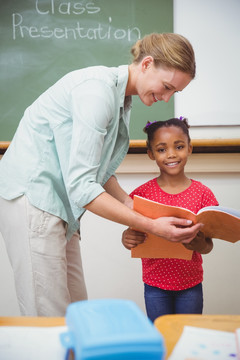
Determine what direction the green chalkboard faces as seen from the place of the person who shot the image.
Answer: facing the viewer

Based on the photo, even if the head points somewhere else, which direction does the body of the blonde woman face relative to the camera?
to the viewer's right

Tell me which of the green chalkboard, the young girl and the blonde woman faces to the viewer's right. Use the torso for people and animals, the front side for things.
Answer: the blonde woman

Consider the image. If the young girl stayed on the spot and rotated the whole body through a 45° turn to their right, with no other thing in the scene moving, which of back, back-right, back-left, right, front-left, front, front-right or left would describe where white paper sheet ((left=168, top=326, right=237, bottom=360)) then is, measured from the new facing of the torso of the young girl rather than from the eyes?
front-left

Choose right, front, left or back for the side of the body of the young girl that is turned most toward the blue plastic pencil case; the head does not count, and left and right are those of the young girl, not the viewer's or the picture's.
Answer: front

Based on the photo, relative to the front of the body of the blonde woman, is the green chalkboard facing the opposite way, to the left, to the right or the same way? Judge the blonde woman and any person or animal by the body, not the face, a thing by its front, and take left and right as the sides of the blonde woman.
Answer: to the right

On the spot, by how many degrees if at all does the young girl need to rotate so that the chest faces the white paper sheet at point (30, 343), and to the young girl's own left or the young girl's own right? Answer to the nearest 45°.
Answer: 0° — they already face it

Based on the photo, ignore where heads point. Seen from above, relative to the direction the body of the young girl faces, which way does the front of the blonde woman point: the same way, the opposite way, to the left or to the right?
to the left

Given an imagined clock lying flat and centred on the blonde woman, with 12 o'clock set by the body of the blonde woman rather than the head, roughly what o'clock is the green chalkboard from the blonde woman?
The green chalkboard is roughly at 9 o'clock from the blonde woman.

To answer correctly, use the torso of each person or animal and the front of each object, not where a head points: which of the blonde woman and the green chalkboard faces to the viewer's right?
the blonde woman

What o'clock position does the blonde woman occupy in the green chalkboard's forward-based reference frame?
The blonde woman is roughly at 12 o'clock from the green chalkboard.

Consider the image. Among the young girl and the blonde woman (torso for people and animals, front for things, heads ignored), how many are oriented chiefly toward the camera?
1

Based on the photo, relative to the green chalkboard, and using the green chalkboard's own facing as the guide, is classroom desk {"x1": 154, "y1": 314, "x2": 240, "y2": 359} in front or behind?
in front

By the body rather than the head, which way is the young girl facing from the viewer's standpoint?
toward the camera
